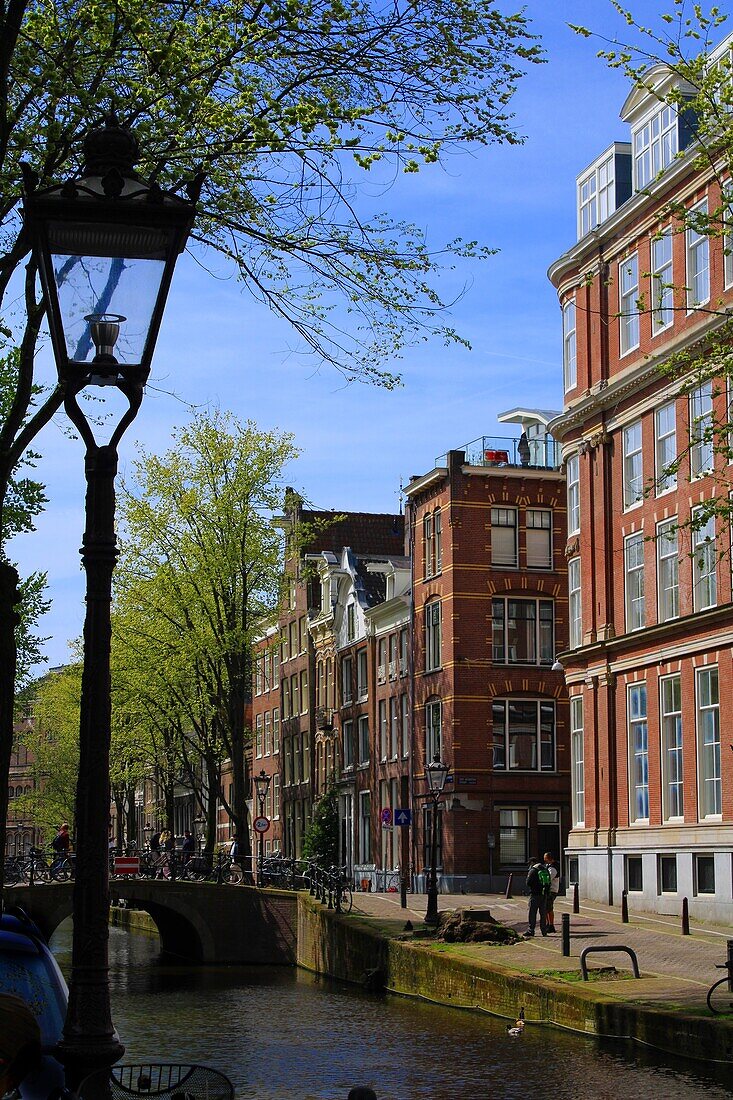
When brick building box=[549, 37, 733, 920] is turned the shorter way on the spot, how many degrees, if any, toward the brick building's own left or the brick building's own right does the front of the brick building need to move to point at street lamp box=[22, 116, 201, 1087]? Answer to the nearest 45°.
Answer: approximately 45° to the brick building's own left

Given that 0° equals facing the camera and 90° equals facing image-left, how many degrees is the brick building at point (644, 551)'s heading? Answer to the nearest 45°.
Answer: approximately 45°

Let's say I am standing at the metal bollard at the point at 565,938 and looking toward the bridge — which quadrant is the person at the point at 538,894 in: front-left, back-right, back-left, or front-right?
front-right
